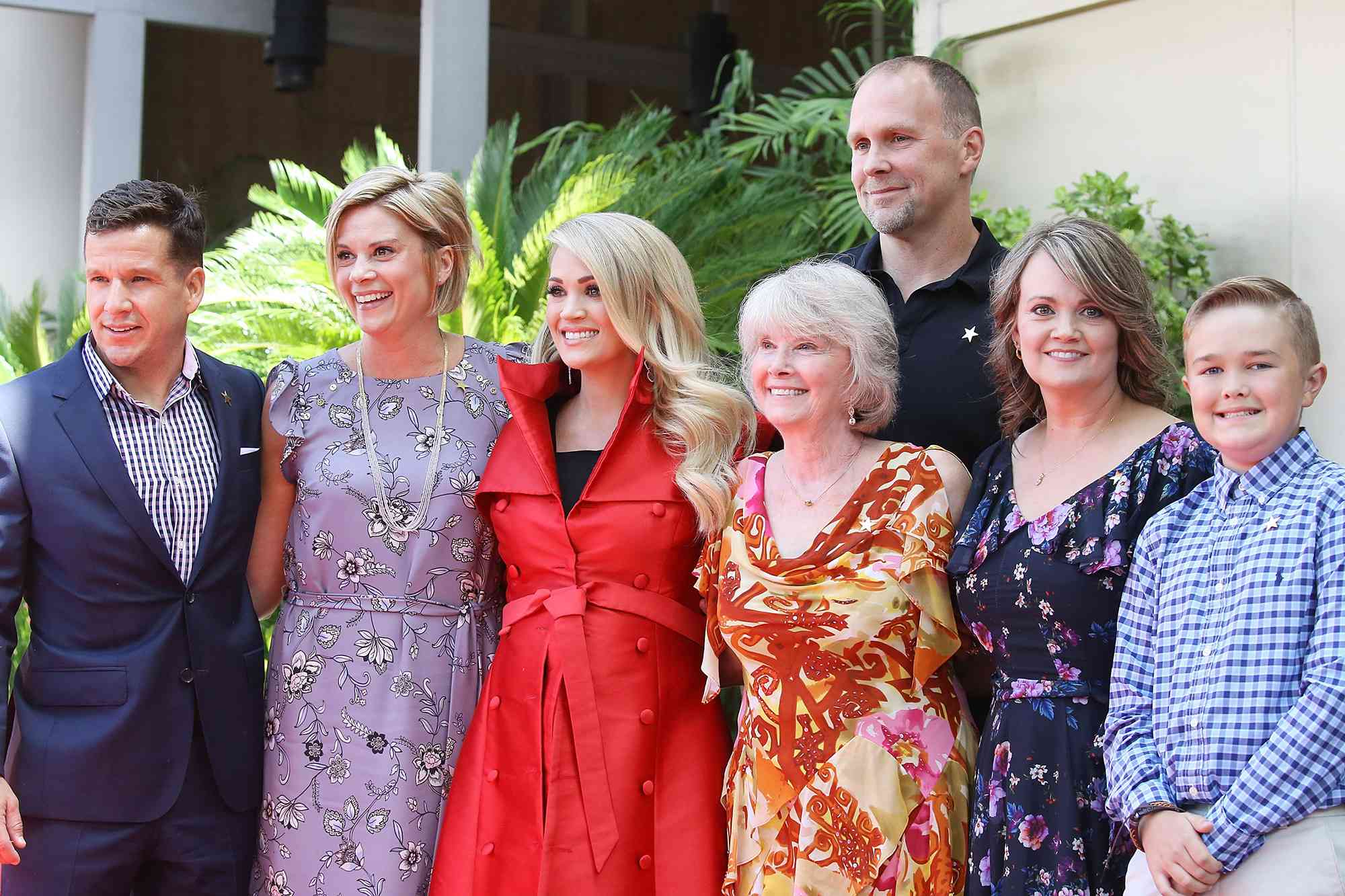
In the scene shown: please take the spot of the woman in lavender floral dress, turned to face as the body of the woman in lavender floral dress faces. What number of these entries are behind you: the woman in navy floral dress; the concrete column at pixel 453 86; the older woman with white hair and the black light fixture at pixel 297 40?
2

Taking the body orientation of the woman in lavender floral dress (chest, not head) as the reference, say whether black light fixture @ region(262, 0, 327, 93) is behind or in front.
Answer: behind

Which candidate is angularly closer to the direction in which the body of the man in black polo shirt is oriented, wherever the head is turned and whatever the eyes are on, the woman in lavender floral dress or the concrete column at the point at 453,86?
the woman in lavender floral dress

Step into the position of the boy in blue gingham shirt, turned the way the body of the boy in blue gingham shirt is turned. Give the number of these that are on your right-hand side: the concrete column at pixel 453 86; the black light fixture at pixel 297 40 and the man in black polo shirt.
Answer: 3

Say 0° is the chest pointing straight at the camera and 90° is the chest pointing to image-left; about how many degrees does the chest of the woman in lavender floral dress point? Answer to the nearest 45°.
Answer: approximately 0°

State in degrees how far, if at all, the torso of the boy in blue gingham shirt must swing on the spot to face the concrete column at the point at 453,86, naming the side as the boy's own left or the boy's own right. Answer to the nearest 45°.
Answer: approximately 90° to the boy's own right

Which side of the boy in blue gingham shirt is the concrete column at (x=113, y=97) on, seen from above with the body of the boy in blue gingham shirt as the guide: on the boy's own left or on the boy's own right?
on the boy's own right

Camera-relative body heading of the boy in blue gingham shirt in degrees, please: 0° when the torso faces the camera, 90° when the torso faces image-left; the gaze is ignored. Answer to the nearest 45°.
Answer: approximately 45°
